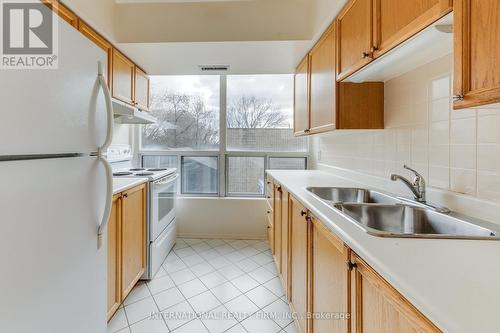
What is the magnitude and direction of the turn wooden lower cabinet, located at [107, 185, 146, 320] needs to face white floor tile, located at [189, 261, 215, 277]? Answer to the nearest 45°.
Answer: approximately 45° to its left

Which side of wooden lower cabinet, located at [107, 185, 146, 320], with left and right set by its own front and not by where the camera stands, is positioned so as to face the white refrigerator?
right

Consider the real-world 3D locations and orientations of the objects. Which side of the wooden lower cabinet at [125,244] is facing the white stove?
left

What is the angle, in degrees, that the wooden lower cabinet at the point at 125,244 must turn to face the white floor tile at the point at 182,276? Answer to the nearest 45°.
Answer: approximately 45° to its left

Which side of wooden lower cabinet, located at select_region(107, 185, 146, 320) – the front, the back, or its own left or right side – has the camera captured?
right

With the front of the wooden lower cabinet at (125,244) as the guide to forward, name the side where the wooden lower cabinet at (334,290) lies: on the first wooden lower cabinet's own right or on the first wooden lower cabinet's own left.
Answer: on the first wooden lower cabinet's own right
